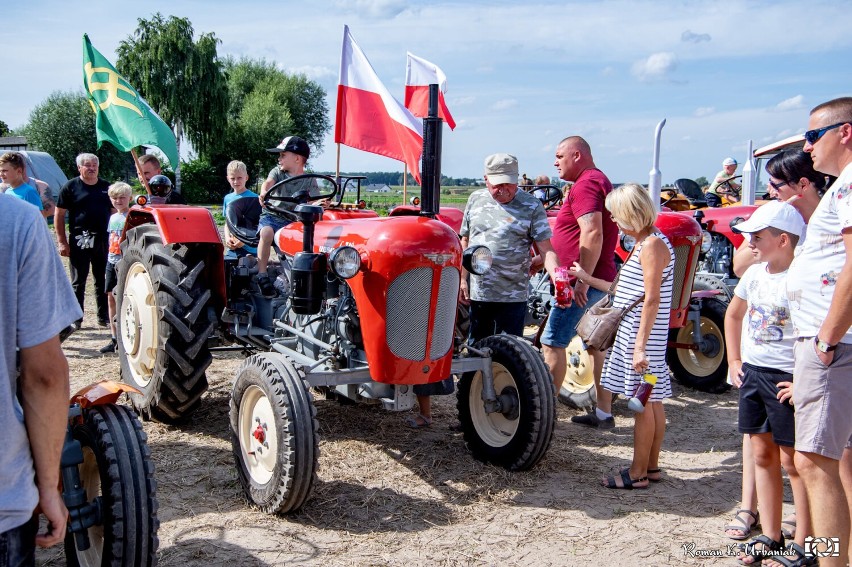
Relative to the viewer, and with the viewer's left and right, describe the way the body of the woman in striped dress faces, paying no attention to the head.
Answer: facing to the left of the viewer

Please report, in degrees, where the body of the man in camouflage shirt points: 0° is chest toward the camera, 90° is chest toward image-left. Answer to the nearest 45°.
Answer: approximately 0°

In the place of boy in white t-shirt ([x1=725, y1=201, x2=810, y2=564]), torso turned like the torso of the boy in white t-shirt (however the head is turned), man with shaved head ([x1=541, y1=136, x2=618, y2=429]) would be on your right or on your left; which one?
on your right

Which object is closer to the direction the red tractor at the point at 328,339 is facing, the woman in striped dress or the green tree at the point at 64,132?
the woman in striped dress

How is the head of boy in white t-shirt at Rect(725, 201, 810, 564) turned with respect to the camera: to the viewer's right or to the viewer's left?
to the viewer's left

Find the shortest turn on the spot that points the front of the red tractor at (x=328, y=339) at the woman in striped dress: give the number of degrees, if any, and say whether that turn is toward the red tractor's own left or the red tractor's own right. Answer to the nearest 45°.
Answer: approximately 45° to the red tractor's own left

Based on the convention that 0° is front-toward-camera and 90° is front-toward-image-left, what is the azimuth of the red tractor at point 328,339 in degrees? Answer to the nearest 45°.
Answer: approximately 315°

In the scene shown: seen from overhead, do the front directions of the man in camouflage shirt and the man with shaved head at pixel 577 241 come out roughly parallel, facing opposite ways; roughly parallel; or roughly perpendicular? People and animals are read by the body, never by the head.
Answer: roughly perpendicular

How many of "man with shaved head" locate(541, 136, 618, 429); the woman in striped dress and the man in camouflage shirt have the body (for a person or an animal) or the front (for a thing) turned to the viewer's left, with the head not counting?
2

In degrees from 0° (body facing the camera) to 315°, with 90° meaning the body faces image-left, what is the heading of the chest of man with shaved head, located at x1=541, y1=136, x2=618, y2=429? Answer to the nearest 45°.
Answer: approximately 90°

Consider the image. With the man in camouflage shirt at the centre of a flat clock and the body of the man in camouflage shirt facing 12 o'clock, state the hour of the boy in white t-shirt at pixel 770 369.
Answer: The boy in white t-shirt is roughly at 11 o'clock from the man in camouflage shirt.
